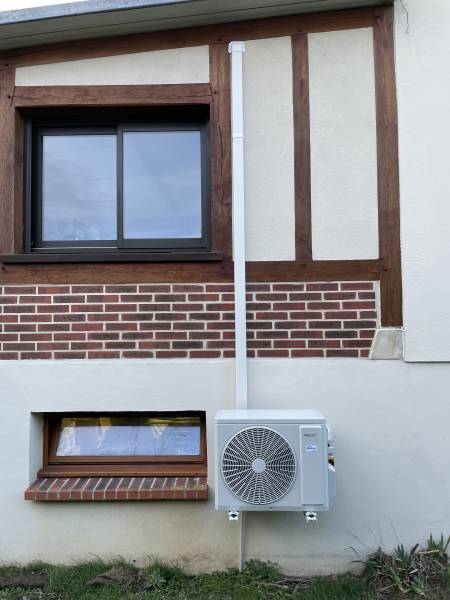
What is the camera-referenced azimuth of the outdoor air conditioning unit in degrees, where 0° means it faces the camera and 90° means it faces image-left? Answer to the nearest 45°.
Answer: approximately 0°

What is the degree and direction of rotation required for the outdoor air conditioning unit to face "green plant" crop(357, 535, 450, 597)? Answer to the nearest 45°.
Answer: approximately 90° to its left

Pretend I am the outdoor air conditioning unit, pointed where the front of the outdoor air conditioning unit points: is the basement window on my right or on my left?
on my right
